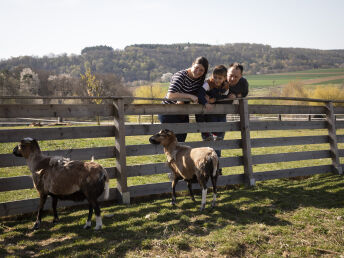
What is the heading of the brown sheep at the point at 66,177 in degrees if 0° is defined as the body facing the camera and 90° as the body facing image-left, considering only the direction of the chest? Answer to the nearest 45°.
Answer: approximately 90°

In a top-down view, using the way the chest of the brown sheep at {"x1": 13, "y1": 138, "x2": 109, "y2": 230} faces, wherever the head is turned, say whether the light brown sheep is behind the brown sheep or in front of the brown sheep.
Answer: behind

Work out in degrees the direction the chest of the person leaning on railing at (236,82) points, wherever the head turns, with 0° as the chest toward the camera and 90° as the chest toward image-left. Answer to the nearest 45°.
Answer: approximately 45°
